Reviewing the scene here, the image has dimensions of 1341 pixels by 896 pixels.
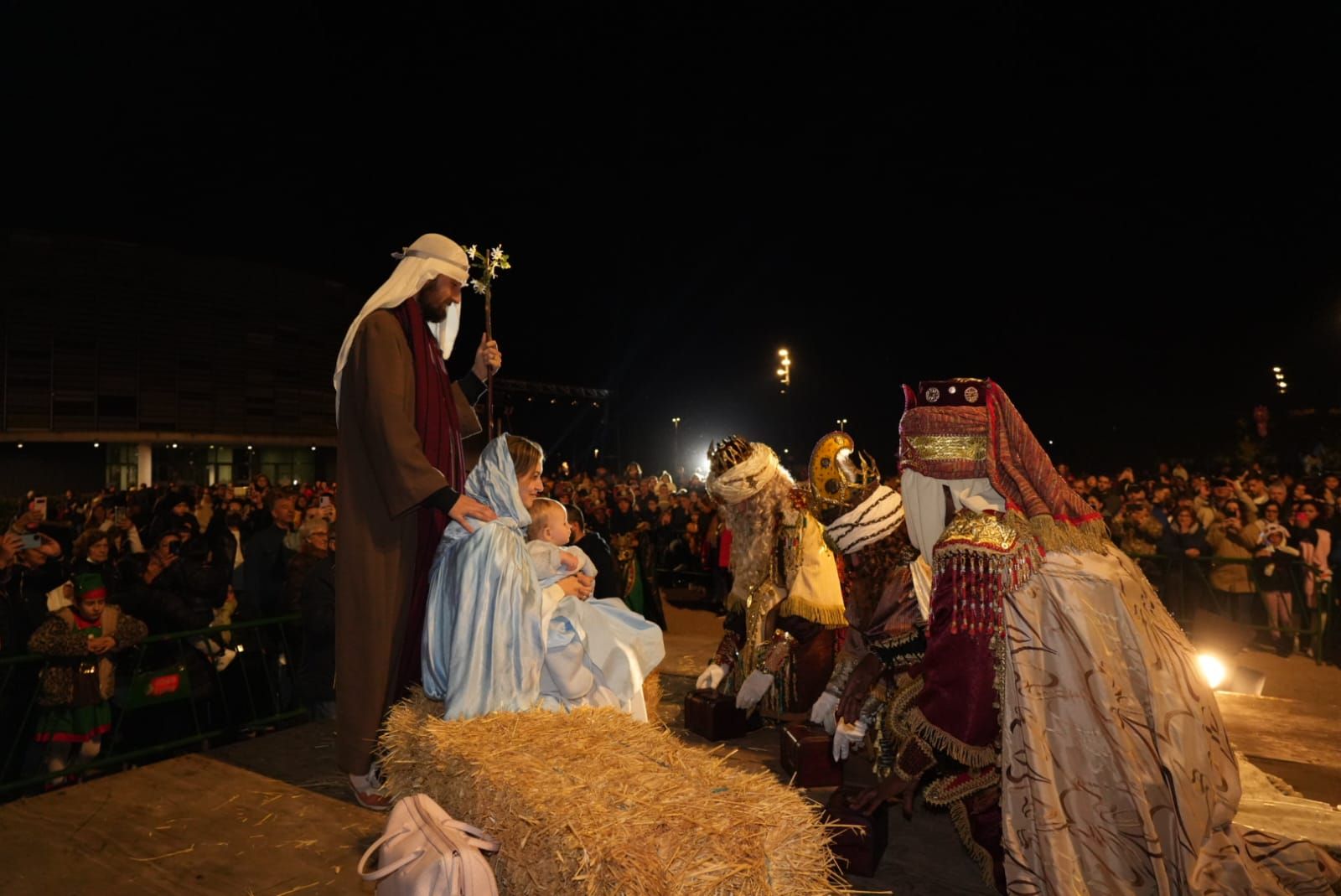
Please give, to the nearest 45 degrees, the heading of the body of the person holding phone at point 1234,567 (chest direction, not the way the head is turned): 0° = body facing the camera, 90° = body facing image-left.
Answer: approximately 0°

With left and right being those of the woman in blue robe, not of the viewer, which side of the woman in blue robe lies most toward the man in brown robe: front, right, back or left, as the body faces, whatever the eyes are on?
back

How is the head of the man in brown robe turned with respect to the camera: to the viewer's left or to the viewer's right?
to the viewer's right

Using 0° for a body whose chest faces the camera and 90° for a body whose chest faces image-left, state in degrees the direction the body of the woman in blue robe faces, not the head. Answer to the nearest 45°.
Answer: approximately 270°

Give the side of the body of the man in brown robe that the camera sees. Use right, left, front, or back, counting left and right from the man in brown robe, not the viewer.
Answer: right

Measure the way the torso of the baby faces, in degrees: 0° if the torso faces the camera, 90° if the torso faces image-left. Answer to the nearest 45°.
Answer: approximately 270°

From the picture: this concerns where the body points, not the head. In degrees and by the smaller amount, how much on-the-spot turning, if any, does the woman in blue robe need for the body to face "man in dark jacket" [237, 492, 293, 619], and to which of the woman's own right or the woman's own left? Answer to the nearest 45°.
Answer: approximately 135° to the woman's own left

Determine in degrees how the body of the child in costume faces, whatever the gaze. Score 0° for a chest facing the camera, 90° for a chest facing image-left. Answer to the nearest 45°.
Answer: approximately 315°

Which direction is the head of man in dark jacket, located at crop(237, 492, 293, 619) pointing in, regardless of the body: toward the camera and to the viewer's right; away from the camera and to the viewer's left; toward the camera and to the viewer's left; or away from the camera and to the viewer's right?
toward the camera and to the viewer's right

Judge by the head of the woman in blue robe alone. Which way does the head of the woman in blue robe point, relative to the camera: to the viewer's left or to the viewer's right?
to the viewer's right

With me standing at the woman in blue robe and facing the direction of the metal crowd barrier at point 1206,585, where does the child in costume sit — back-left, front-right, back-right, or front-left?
back-left
